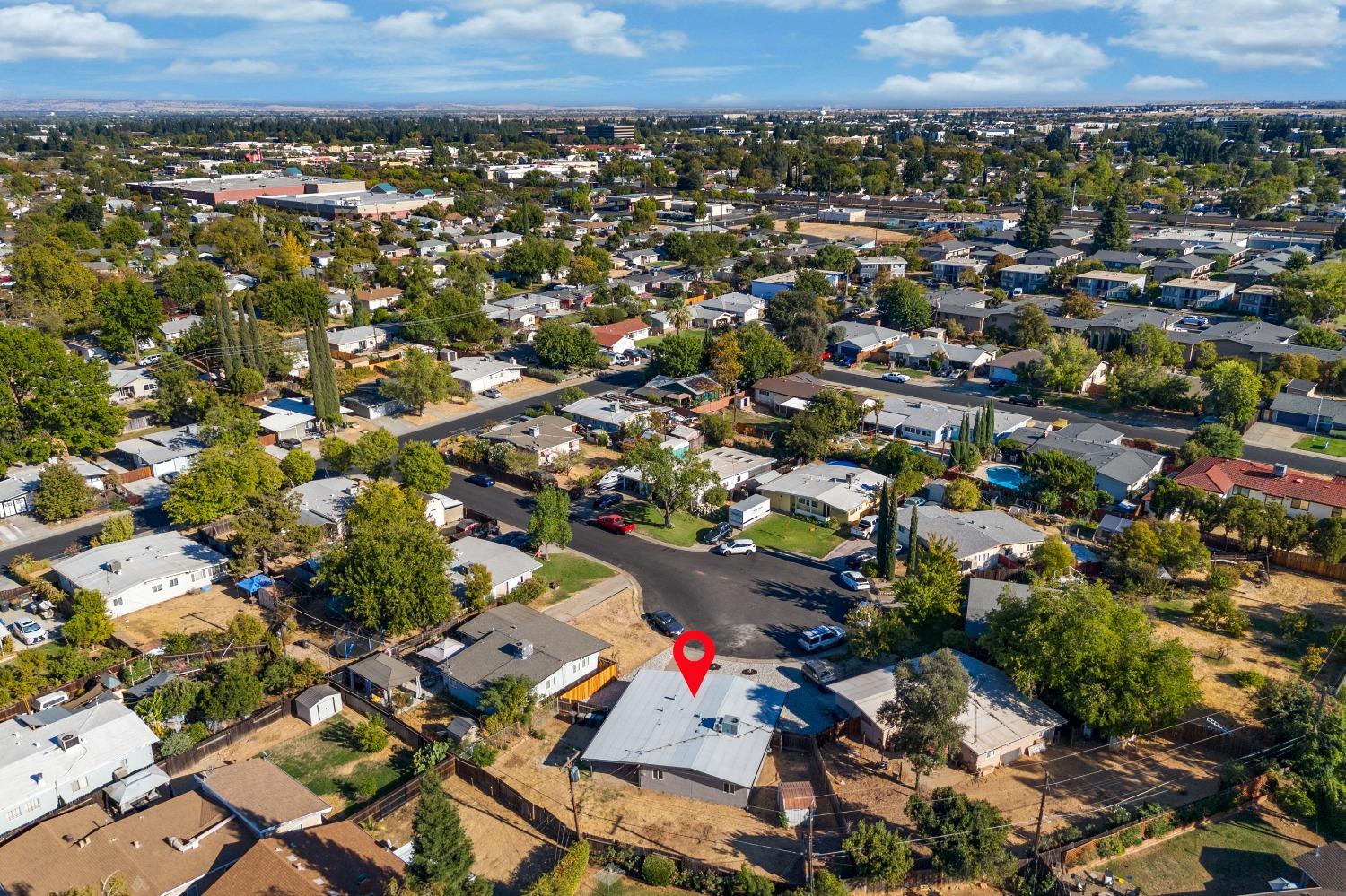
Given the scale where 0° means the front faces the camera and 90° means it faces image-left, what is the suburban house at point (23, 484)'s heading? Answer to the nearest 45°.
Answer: approximately 315°

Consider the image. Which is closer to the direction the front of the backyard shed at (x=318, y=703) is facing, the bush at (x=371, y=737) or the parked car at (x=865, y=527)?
the bush

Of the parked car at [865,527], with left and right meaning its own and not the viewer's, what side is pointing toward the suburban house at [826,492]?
right

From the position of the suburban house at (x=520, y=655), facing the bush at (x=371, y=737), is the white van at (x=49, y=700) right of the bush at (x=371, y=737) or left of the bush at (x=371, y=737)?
right
